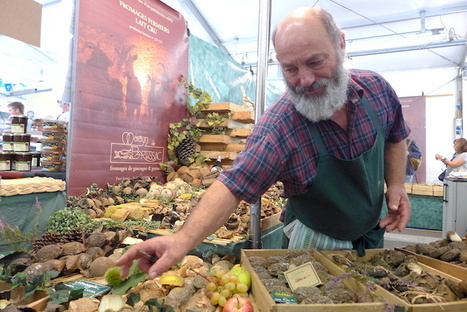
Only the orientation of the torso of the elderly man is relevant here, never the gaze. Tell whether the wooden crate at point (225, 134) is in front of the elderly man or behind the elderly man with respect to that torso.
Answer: behind

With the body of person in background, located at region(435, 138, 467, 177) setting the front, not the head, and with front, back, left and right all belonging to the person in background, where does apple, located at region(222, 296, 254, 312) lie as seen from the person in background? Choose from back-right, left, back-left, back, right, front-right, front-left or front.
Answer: left

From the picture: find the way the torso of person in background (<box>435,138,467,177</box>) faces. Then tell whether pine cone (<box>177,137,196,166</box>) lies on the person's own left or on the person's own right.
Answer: on the person's own left

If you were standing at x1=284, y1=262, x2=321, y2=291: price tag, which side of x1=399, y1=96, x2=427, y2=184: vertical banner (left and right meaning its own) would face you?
front

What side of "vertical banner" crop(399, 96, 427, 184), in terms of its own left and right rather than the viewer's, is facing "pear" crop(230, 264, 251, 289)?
front

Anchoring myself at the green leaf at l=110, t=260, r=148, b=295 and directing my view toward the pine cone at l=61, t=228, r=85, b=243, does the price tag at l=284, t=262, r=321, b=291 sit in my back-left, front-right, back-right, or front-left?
back-right

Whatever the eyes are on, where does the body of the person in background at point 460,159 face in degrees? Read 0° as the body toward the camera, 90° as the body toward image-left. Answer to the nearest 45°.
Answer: approximately 90°

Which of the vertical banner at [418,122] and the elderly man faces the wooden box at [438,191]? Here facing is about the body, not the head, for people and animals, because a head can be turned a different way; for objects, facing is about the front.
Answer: the vertical banner

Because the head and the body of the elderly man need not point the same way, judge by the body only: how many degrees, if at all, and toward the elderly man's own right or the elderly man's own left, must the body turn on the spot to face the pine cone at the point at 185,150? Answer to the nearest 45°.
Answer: approximately 135° to the elderly man's own right

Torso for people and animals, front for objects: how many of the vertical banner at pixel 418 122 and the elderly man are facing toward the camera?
2

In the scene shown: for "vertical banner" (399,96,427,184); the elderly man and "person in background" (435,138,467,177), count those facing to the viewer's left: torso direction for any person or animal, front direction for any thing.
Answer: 1
